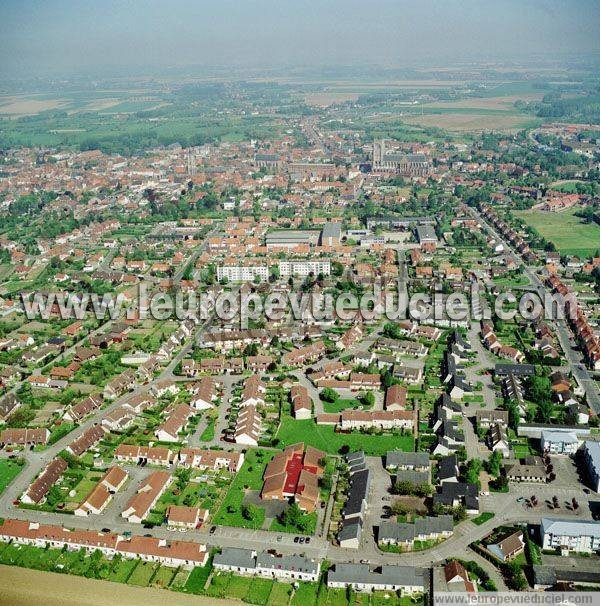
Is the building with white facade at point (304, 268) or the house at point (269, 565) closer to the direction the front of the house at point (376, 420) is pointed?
the house

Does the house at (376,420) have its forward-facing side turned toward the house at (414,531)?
yes

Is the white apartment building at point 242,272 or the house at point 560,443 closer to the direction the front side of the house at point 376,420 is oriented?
the house

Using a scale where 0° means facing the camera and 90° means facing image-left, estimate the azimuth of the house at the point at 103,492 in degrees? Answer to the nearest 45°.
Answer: approximately 315°

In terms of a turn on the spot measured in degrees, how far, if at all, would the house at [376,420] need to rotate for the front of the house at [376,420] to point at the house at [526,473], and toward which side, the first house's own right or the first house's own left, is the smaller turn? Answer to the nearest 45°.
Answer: approximately 45° to the first house's own left

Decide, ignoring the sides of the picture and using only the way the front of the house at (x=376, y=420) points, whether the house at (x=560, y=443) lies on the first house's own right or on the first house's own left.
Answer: on the first house's own left

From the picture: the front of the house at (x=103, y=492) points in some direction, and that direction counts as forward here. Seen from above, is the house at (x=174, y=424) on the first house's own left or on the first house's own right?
on the first house's own left

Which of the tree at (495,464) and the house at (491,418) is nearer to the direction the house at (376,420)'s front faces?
the tree

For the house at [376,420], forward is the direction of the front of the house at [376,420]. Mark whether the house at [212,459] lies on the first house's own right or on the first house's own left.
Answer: on the first house's own right

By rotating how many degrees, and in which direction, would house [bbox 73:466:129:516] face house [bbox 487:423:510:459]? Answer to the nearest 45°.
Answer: approximately 45° to its left

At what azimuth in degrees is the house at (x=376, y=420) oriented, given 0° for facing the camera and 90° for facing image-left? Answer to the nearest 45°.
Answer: approximately 0°
